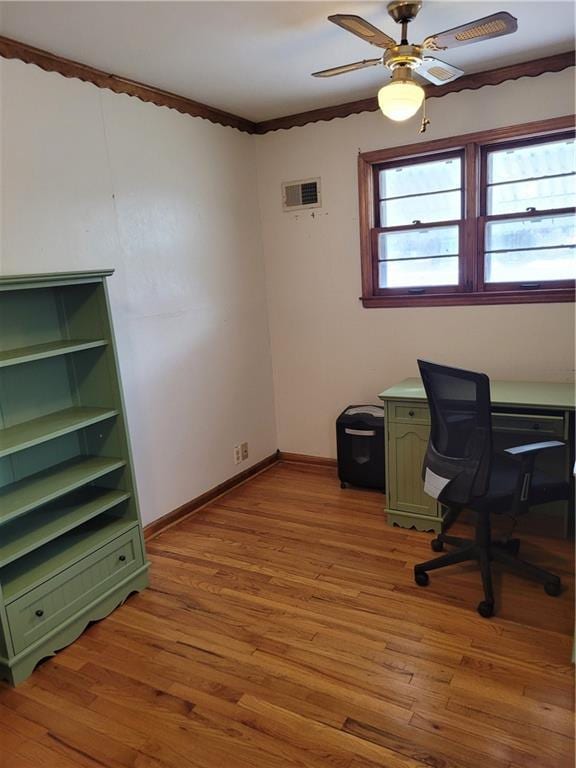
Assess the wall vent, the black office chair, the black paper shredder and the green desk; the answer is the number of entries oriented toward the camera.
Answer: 3

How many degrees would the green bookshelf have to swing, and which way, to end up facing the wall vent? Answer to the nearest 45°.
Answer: approximately 90° to its left

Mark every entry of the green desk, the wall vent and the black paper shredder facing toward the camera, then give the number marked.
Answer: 3

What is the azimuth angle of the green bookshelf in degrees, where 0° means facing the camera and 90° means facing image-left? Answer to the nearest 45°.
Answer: approximately 315°

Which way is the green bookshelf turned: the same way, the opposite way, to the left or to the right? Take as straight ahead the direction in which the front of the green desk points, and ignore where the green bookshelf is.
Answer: to the left

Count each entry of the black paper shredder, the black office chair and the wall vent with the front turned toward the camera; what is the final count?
2

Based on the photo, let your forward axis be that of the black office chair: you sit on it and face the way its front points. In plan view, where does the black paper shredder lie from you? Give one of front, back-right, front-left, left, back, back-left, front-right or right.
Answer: left

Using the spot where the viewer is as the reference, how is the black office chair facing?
facing away from the viewer and to the right of the viewer

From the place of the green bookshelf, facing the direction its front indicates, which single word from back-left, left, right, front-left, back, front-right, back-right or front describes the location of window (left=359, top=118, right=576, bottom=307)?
front-left

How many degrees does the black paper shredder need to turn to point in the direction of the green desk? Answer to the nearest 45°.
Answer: approximately 45° to its left

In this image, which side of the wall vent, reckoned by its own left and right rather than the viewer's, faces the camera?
front

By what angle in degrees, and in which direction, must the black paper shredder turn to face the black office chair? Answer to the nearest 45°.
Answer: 0° — it already faces it

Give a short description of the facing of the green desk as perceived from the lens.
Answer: facing the viewer

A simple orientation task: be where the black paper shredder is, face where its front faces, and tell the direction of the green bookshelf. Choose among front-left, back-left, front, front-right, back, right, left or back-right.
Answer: front-right

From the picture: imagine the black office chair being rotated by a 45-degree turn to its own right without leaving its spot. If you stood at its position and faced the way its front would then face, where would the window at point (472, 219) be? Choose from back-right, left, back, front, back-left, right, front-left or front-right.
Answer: left
